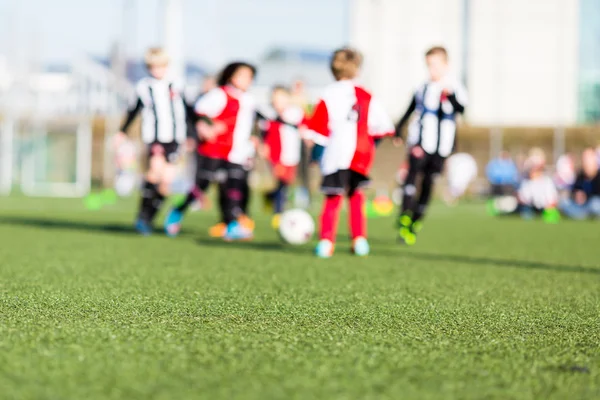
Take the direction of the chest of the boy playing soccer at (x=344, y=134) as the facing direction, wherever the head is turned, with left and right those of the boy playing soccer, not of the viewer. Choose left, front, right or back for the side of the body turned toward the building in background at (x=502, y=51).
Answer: front

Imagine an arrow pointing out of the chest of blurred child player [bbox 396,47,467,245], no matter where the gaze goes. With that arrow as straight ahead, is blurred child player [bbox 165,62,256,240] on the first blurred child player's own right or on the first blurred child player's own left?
on the first blurred child player's own right

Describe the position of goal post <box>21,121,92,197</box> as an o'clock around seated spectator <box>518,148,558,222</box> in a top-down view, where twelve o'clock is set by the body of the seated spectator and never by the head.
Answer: The goal post is roughly at 4 o'clock from the seated spectator.

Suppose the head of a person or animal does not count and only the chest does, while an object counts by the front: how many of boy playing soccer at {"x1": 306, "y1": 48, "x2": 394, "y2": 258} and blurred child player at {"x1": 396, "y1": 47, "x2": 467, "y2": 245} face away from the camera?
1

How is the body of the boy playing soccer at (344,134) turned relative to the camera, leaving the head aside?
away from the camera

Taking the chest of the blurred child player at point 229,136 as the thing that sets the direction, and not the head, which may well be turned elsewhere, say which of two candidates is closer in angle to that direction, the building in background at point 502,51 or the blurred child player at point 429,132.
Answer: the blurred child player

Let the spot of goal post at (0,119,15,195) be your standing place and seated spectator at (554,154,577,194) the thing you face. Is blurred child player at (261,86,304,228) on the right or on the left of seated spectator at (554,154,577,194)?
right

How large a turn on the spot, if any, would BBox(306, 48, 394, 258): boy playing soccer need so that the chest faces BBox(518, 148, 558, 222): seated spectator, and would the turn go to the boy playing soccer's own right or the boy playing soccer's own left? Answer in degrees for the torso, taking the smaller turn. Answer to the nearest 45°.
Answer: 0° — they already face them
